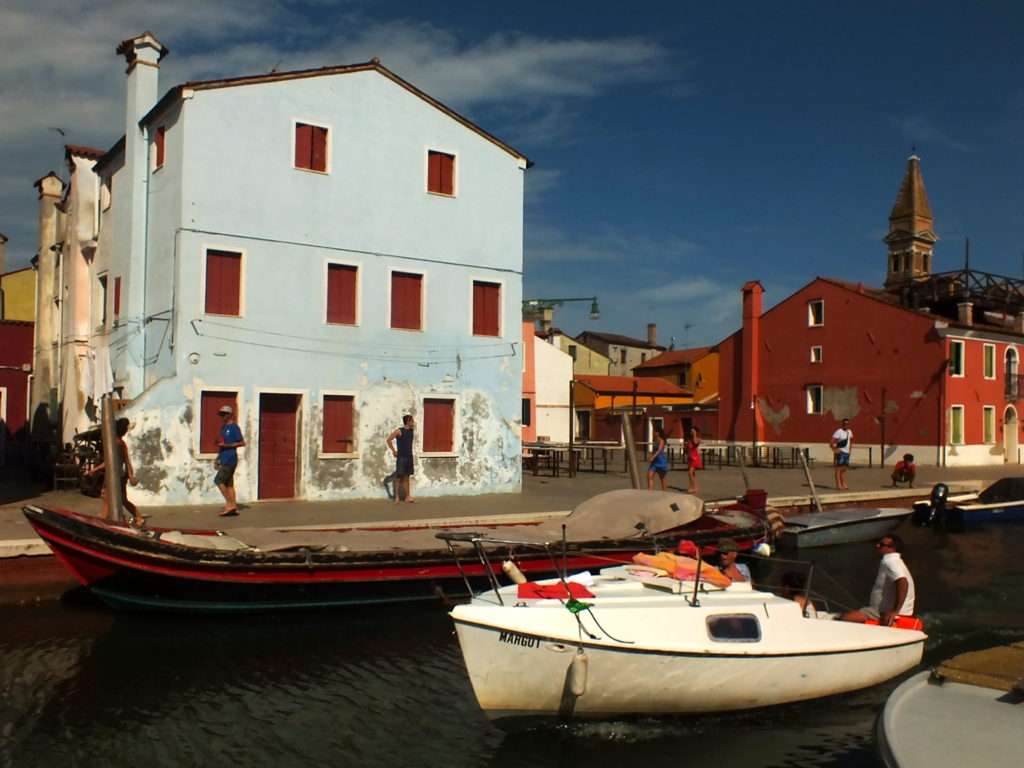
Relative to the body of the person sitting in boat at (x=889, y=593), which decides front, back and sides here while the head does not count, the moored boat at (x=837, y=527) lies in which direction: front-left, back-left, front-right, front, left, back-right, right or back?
right

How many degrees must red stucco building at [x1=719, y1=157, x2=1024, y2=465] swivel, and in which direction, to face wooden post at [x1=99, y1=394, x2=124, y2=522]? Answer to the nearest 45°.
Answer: approximately 45° to its right

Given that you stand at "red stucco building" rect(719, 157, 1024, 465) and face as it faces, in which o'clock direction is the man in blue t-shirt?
The man in blue t-shirt is roughly at 2 o'clock from the red stucco building.

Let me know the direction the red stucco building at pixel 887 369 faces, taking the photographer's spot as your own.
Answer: facing the viewer and to the right of the viewer

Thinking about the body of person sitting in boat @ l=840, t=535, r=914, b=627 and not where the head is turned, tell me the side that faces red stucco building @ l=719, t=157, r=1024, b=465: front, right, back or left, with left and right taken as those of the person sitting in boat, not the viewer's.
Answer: right

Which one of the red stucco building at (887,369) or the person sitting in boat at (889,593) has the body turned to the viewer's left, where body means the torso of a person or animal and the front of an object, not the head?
the person sitting in boat

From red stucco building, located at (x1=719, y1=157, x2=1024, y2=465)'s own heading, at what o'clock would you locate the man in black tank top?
The man in black tank top is roughly at 2 o'clock from the red stucco building.

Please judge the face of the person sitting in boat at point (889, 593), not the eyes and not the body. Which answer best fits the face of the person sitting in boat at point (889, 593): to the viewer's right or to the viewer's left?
to the viewer's left

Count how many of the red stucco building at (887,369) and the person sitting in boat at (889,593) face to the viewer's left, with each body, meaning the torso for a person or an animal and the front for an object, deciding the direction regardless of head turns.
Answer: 1

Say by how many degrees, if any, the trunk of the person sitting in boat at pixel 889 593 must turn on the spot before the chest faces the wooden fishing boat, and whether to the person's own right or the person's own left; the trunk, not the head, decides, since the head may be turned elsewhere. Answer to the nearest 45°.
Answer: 0° — they already face it

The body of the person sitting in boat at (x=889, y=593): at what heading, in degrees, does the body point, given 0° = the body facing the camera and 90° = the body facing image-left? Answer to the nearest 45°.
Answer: approximately 90°

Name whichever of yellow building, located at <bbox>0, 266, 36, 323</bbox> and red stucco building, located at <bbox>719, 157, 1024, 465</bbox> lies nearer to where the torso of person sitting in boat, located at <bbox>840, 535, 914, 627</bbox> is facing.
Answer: the yellow building
